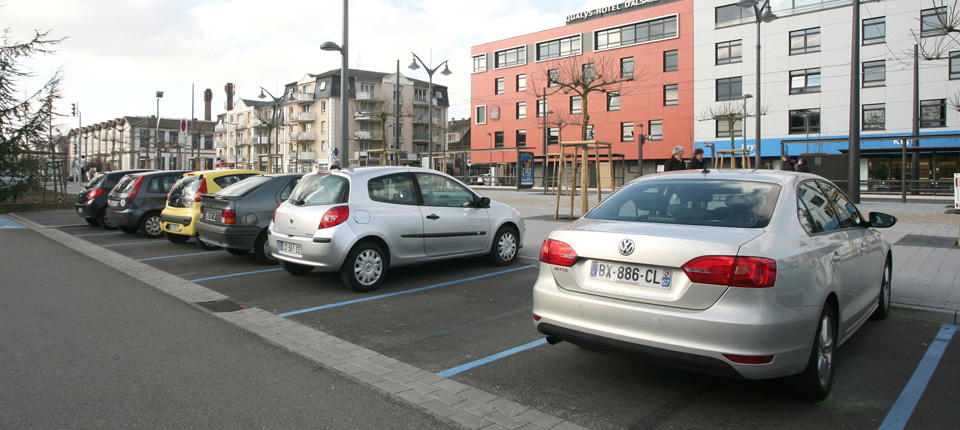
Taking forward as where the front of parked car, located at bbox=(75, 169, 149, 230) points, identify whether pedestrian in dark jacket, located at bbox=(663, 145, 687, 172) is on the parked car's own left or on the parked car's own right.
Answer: on the parked car's own right

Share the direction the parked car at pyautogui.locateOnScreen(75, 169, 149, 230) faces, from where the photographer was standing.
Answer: facing away from the viewer and to the right of the viewer

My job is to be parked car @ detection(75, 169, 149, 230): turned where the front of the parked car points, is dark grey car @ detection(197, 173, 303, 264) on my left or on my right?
on my right

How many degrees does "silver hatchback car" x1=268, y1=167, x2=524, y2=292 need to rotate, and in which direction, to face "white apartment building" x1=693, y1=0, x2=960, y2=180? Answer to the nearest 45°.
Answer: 0° — it already faces it

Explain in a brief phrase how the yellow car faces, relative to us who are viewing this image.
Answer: facing away from the viewer and to the right of the viewer

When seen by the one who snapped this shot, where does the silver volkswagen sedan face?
facing away from the viewer and to the right of the viewer

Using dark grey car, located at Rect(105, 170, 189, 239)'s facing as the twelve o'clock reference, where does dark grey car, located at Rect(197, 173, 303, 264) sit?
dark grey car, located at Rect(197, 173, 303, 264) is roughly at 4 o'clock from dark grey car, located at Rect(105, 170, 189, 239).

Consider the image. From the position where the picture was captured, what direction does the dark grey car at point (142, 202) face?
facing away from the viewer and to the right of the viewer

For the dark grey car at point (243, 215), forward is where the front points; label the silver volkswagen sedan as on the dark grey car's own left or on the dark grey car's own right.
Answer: on the dark grey car's own right

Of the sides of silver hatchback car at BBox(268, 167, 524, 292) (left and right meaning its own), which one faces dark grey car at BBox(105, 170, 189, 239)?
left

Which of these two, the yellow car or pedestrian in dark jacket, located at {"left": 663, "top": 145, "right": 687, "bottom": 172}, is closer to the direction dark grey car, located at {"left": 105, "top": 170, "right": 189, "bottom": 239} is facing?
the pedestrian in dark jacket

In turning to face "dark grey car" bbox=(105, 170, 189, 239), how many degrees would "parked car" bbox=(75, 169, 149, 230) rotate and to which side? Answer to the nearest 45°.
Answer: approximately 135° to its right

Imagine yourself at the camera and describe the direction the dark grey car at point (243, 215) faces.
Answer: facing away from the viewer and to the right of the viewer
